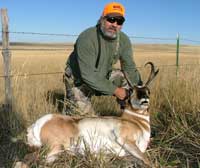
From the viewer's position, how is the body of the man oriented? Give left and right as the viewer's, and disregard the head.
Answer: facing the viewer and to the right of the viewer
